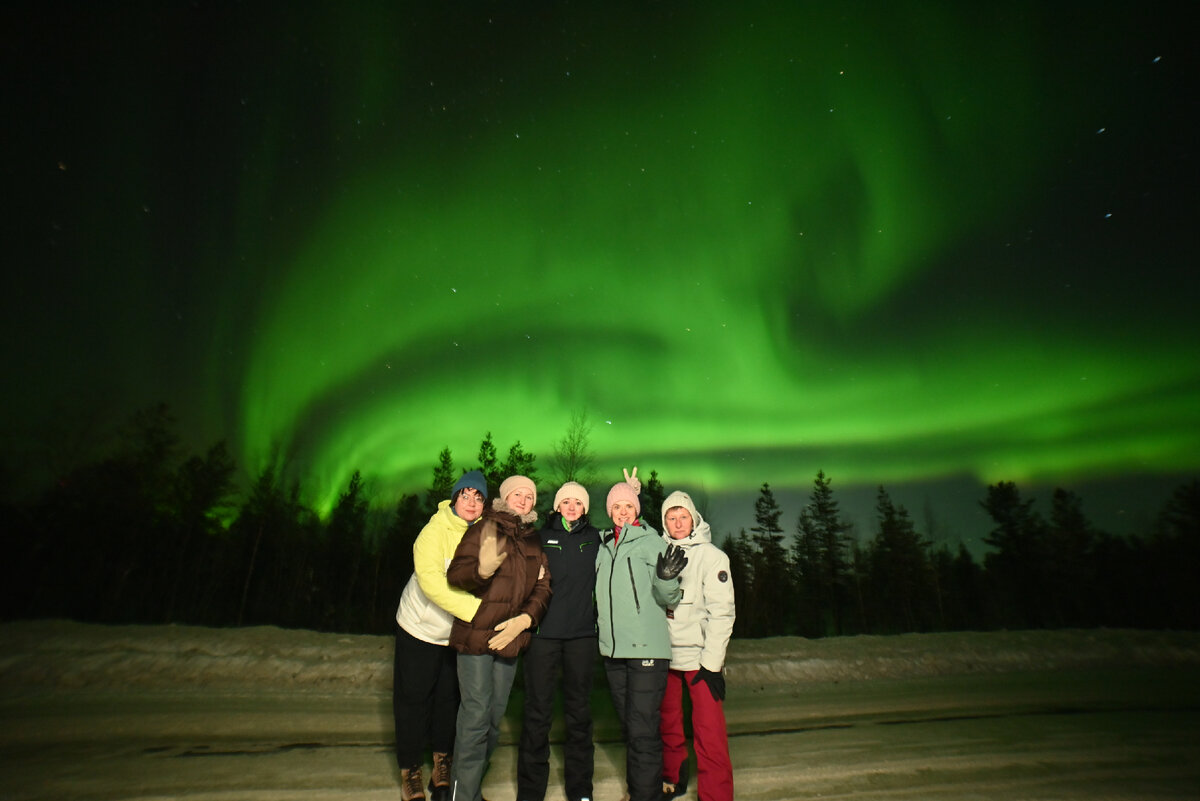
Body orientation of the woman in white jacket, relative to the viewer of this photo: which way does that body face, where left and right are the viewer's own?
facing the viewer and to the left of the viewer

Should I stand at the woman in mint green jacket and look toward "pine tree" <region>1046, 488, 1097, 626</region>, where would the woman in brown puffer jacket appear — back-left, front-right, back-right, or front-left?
back-left

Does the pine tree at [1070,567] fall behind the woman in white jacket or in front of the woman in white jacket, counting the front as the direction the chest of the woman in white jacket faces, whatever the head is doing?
behind

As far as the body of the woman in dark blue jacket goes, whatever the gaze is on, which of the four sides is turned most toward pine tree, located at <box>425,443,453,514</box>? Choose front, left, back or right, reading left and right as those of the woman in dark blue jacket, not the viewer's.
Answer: back

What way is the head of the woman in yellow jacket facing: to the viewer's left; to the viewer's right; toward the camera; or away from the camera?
toward the camera

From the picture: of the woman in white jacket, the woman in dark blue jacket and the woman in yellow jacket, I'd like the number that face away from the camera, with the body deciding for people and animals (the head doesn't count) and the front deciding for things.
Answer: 0

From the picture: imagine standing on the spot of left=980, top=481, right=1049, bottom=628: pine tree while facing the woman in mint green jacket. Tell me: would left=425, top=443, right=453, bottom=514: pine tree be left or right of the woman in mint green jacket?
right

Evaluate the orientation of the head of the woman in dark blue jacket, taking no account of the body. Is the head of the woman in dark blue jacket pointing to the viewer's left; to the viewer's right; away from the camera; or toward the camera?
toward the camera

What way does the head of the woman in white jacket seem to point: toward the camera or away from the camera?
toward the camera

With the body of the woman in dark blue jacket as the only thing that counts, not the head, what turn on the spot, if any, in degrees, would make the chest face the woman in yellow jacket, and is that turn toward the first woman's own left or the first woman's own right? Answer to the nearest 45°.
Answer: approximately 90° to the first woman's own right

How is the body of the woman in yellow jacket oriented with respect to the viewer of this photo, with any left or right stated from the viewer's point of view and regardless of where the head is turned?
facing the viewer and to the right of the viewer

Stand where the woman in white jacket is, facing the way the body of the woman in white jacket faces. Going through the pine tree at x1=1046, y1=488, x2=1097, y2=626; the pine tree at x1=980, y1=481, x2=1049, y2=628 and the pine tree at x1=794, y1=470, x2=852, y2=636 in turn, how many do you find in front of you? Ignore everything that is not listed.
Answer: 0

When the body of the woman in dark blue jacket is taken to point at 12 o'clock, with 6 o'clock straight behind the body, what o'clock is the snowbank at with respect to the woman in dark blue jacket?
The snowbank is roughly at 5 o'clock from the woman in dark blue jacket.

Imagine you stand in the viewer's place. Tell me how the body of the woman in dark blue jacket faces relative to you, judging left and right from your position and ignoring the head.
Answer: facing the viewer

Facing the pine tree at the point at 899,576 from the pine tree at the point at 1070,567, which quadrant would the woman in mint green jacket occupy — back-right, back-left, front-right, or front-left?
front-left

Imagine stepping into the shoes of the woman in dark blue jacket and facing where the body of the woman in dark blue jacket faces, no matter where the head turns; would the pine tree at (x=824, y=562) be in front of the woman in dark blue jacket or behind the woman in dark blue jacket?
behind

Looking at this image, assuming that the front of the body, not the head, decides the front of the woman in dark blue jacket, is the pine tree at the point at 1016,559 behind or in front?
behind

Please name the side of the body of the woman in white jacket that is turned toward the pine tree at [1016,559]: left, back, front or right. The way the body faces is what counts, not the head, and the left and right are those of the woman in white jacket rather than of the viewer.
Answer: back
